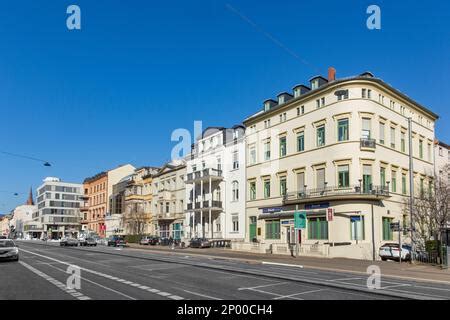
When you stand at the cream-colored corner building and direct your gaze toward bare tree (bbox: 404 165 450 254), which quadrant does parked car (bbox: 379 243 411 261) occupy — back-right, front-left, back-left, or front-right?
front-right

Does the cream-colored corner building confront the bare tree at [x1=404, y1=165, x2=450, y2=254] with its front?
no

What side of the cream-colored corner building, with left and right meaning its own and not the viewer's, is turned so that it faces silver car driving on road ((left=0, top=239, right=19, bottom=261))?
front

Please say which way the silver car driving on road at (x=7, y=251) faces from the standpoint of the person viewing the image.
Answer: facing the viewer

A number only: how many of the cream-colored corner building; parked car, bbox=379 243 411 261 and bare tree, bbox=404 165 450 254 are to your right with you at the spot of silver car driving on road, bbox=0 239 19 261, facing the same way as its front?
0

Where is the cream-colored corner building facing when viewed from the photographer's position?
facing the viewer and to the left of the viewer

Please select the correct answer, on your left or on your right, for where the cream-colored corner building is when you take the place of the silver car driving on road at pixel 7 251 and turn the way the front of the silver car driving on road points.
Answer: on your left

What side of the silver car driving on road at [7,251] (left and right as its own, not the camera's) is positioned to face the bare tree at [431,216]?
left

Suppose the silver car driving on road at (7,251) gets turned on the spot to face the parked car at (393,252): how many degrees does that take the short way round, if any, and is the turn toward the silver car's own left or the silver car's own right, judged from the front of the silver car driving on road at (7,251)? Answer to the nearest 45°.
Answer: approximately 90° to the silver car's own left

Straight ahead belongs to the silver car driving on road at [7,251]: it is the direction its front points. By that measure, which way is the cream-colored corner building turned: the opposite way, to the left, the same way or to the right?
to the right
